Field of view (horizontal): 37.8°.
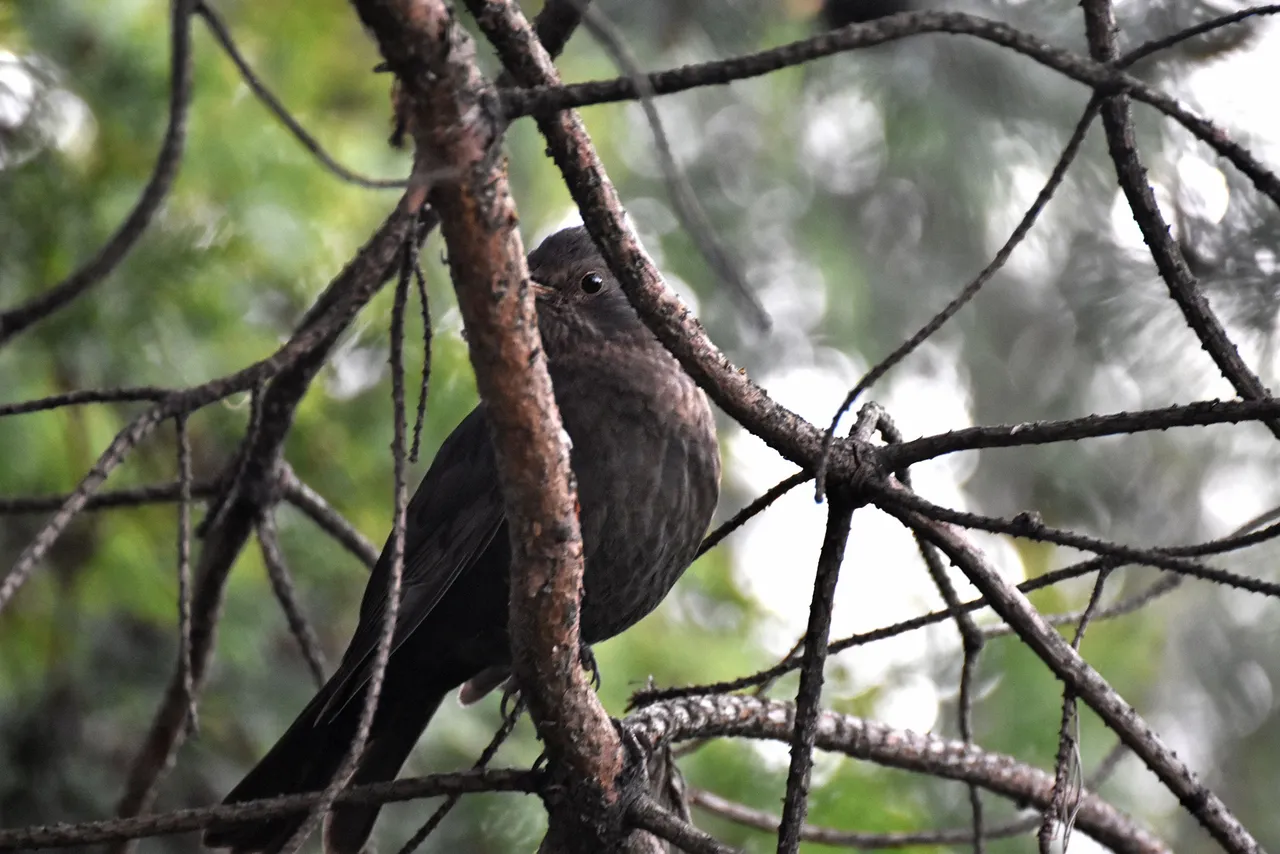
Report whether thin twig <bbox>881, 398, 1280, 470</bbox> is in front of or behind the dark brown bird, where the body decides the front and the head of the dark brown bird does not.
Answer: in front

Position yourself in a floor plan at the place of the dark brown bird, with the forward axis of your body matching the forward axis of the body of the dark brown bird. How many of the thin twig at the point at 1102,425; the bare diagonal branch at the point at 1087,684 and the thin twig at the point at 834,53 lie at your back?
0

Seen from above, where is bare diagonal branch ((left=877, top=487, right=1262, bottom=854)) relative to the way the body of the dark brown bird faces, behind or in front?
in front

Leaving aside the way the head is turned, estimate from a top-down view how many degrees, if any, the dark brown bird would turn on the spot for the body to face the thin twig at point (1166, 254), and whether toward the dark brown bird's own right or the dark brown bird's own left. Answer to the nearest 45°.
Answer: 0° — it already faces it

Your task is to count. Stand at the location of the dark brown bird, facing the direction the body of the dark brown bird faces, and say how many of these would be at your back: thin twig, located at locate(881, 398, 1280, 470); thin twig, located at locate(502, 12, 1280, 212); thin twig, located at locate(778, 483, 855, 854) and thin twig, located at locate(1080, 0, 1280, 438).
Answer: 0

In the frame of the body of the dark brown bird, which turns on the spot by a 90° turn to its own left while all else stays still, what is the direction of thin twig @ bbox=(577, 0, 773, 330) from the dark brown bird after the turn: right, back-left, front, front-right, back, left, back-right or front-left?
back-right

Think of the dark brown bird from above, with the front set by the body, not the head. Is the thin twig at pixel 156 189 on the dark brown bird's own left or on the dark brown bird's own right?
on the dark brown bird's own right

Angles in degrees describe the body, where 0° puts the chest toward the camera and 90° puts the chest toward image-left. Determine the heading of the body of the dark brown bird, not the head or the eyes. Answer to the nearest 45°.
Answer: approximately 315°
